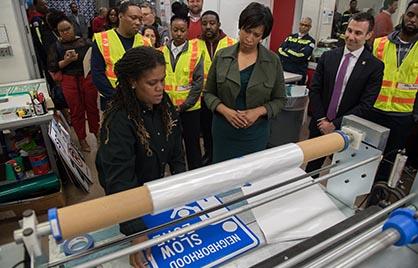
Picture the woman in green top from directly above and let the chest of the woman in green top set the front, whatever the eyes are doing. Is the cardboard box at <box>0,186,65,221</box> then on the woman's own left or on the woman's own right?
on the woman's own right

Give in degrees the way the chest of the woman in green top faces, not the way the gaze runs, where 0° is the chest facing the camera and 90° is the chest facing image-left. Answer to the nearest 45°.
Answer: approximately 0°

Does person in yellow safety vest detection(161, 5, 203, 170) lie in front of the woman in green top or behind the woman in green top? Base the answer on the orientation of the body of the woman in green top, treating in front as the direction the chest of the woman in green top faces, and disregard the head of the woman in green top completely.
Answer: behind

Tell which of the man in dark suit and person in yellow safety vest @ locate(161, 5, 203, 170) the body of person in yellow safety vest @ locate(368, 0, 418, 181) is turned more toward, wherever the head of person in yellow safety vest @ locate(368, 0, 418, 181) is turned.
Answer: the man in dark suit

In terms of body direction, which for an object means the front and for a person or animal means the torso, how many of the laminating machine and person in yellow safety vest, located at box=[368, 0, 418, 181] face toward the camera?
1

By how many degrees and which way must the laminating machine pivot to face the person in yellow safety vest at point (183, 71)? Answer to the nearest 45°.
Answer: approximately 45° to its right

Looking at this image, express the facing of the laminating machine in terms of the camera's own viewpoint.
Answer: facing away from the viewer and to the left of the viewer

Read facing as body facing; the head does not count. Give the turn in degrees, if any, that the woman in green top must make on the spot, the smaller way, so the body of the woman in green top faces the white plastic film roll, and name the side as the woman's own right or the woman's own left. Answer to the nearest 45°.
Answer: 0° — they already face it
